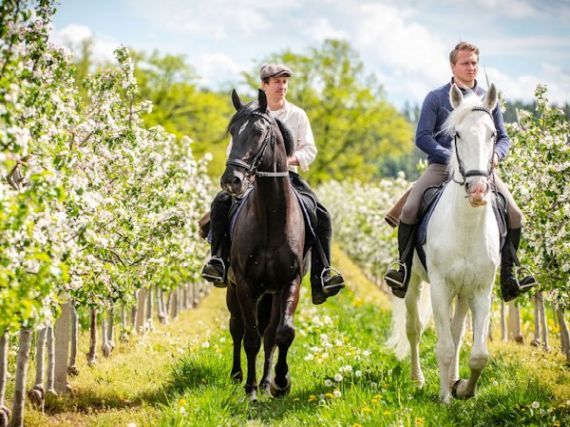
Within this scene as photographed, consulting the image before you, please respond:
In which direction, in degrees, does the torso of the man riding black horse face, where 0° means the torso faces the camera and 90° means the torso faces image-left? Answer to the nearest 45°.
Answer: approximately 0°

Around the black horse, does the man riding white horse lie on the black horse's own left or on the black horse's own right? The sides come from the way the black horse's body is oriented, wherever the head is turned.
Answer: on the black horse's own left

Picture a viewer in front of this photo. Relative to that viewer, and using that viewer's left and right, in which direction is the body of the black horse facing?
facing the viewer

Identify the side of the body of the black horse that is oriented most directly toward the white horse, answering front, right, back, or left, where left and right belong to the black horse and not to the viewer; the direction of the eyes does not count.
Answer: left

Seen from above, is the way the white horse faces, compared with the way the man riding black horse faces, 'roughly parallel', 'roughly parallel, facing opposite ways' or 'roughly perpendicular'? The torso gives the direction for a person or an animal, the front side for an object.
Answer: roughly parallel

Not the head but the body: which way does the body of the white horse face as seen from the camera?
toward the camera

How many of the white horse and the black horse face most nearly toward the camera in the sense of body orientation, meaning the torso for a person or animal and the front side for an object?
2

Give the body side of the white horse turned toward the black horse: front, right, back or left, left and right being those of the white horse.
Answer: right

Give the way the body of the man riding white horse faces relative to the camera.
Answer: toward the camera

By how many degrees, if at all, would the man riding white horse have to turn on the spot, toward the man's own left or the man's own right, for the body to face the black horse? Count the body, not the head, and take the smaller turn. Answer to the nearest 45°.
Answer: approximately 45° to the man's own right

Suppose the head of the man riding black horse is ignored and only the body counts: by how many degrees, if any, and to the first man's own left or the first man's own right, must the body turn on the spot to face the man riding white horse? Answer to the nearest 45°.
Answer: approximately 90° to the first man's own left
